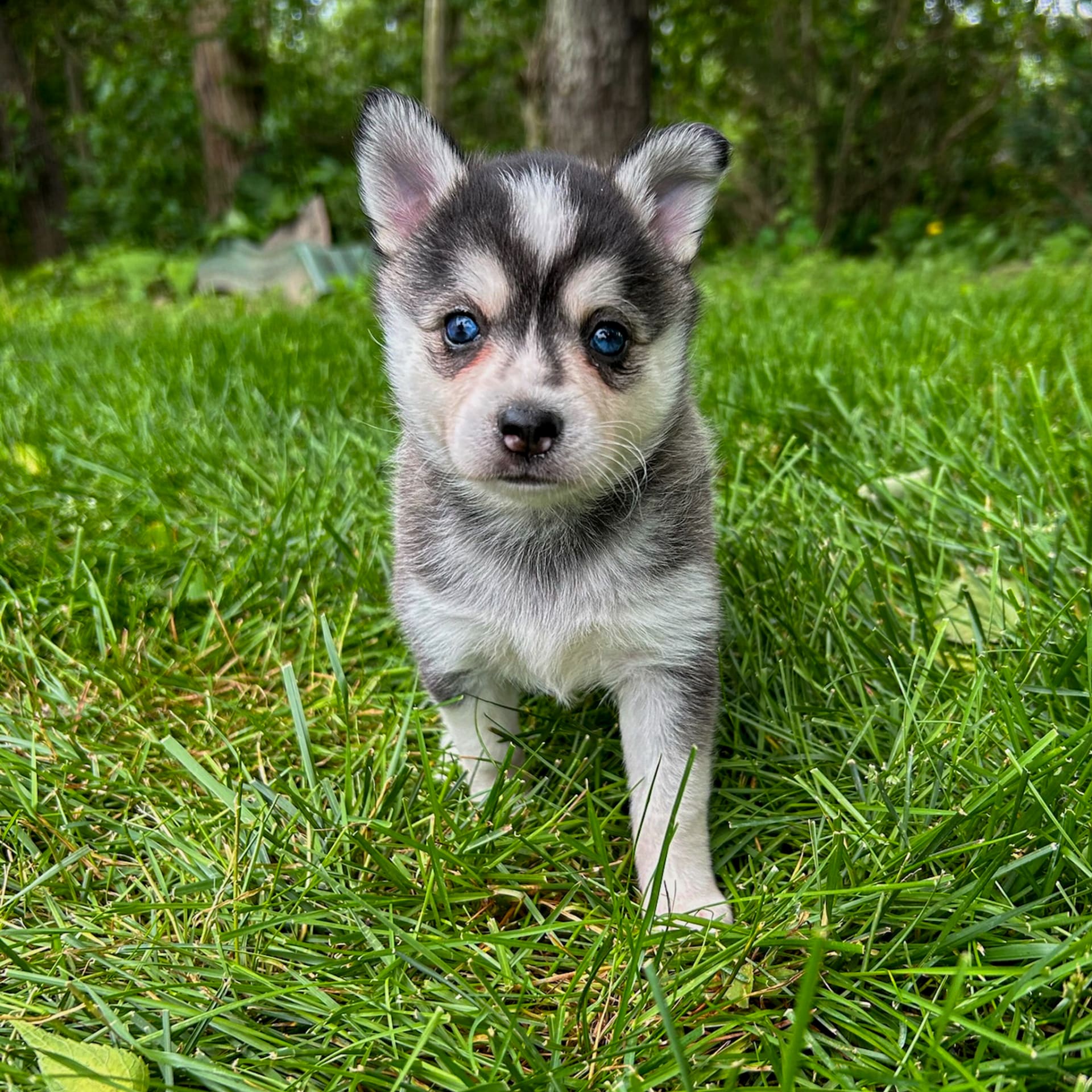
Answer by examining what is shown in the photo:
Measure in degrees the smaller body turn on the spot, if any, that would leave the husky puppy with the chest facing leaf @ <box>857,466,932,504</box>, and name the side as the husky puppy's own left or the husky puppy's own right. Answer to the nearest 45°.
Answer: approximately 135° to the husky puppy's own left

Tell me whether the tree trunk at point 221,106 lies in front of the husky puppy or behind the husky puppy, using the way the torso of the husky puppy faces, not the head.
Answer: behind

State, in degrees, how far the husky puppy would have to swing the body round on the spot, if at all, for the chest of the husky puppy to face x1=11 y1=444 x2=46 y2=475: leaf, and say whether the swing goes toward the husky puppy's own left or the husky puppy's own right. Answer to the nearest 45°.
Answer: approximately 135° to the husky puppy's own right

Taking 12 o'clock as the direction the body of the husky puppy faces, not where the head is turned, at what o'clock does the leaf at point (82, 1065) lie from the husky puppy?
The leaf is roughly at 1 o'clock from the husky puppy.

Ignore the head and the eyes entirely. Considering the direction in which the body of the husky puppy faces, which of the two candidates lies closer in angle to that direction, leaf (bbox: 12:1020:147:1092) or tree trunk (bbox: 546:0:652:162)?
the leaf

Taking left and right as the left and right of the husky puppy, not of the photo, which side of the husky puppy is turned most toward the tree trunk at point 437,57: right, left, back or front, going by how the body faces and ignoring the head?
back

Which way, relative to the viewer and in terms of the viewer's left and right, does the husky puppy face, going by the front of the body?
facing the viewer

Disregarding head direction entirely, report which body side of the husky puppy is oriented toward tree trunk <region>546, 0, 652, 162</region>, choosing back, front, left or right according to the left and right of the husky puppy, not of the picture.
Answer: back

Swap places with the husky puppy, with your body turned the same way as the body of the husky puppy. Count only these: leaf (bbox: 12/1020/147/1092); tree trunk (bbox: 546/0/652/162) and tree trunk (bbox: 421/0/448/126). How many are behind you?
2
